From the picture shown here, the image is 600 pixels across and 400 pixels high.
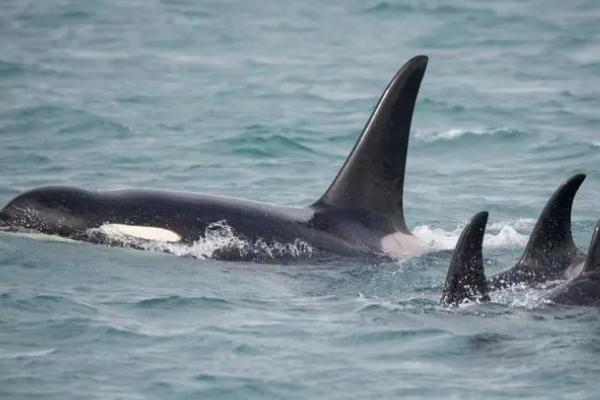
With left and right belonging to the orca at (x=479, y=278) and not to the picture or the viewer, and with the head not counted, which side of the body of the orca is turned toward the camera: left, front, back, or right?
left

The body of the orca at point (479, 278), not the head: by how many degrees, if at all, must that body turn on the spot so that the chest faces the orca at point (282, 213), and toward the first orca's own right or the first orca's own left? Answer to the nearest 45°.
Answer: approximately 45° to the first orca's own right

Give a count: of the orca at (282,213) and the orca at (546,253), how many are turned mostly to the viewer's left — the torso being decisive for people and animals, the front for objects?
2

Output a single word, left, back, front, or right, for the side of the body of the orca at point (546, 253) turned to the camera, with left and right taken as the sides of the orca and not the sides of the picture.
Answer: left

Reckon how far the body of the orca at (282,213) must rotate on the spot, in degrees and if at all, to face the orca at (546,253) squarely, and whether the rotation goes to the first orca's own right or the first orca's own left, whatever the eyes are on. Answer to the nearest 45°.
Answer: approximately 135° to the first orca's own left

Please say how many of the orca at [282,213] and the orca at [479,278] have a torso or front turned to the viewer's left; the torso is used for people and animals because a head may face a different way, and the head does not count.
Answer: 2

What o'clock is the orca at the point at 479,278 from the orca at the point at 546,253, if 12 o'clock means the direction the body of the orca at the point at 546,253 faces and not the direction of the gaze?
the orca at the point at 479,278 is roughly at 10 o'clock from the orca at the point at 546,253.

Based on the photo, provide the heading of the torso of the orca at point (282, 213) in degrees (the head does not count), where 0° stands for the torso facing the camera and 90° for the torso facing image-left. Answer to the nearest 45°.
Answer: approximately 90°

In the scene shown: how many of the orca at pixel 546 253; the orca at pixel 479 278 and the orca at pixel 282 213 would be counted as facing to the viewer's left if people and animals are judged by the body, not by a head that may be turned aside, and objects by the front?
3
